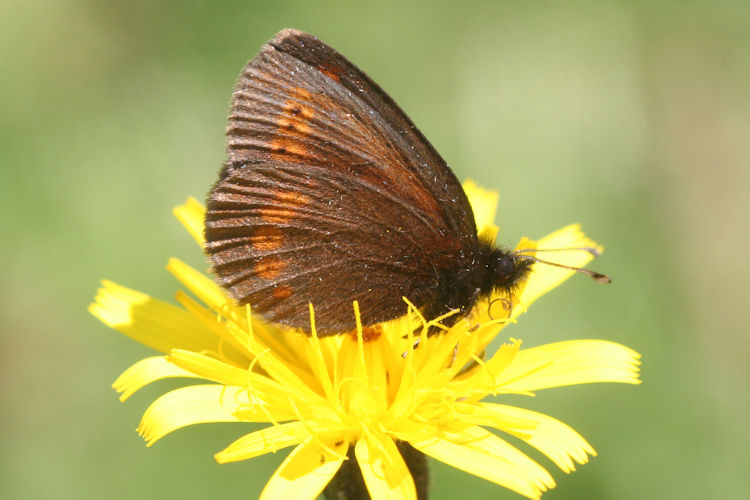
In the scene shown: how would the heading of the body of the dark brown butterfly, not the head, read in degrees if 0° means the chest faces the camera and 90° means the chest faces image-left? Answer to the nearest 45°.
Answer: approximately 270°
